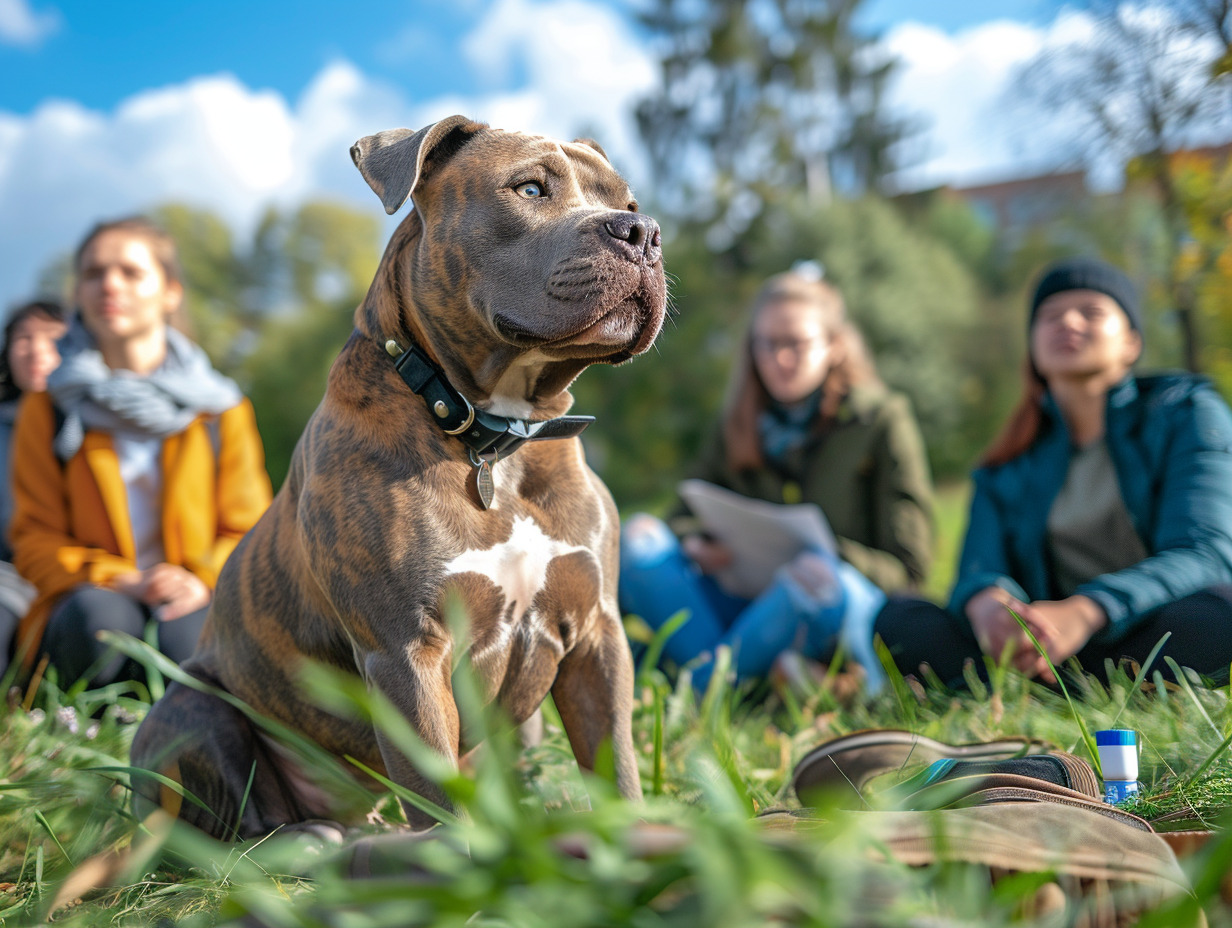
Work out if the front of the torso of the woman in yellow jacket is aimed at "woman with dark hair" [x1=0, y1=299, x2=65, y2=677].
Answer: no

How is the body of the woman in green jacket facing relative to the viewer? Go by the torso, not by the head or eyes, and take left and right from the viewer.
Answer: facing the viewer and to the left of the viewer

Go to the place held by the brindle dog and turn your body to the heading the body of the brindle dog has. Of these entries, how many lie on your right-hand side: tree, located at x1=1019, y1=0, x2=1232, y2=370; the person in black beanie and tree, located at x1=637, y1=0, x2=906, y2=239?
0

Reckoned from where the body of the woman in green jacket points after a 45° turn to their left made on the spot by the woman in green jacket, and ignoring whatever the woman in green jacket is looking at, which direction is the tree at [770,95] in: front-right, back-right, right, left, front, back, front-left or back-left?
back

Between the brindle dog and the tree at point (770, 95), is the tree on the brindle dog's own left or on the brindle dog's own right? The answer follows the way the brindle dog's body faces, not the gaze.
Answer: on the brindle dog's own left

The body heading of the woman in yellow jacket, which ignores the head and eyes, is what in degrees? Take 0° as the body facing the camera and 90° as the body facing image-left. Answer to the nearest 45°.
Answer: approximately 0°

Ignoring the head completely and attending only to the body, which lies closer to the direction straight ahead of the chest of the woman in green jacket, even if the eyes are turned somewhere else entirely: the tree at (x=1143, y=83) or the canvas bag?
the canvas bag

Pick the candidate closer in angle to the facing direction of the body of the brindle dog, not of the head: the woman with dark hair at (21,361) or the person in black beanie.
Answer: the person in black beanie

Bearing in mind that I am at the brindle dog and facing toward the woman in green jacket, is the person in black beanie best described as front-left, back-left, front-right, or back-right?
front-right

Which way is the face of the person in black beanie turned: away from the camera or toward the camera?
toward the camera

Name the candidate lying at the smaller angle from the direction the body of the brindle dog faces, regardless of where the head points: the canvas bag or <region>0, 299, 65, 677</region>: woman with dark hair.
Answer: the canvas bag

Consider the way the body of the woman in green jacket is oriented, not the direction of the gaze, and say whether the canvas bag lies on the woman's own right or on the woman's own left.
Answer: on the woman's own left

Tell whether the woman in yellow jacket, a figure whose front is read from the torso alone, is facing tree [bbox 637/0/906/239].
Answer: no

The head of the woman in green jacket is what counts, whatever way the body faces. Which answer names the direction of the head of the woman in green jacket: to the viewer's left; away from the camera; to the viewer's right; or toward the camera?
toward the camera

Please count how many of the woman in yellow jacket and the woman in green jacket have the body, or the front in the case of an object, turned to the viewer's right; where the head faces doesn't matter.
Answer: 0
